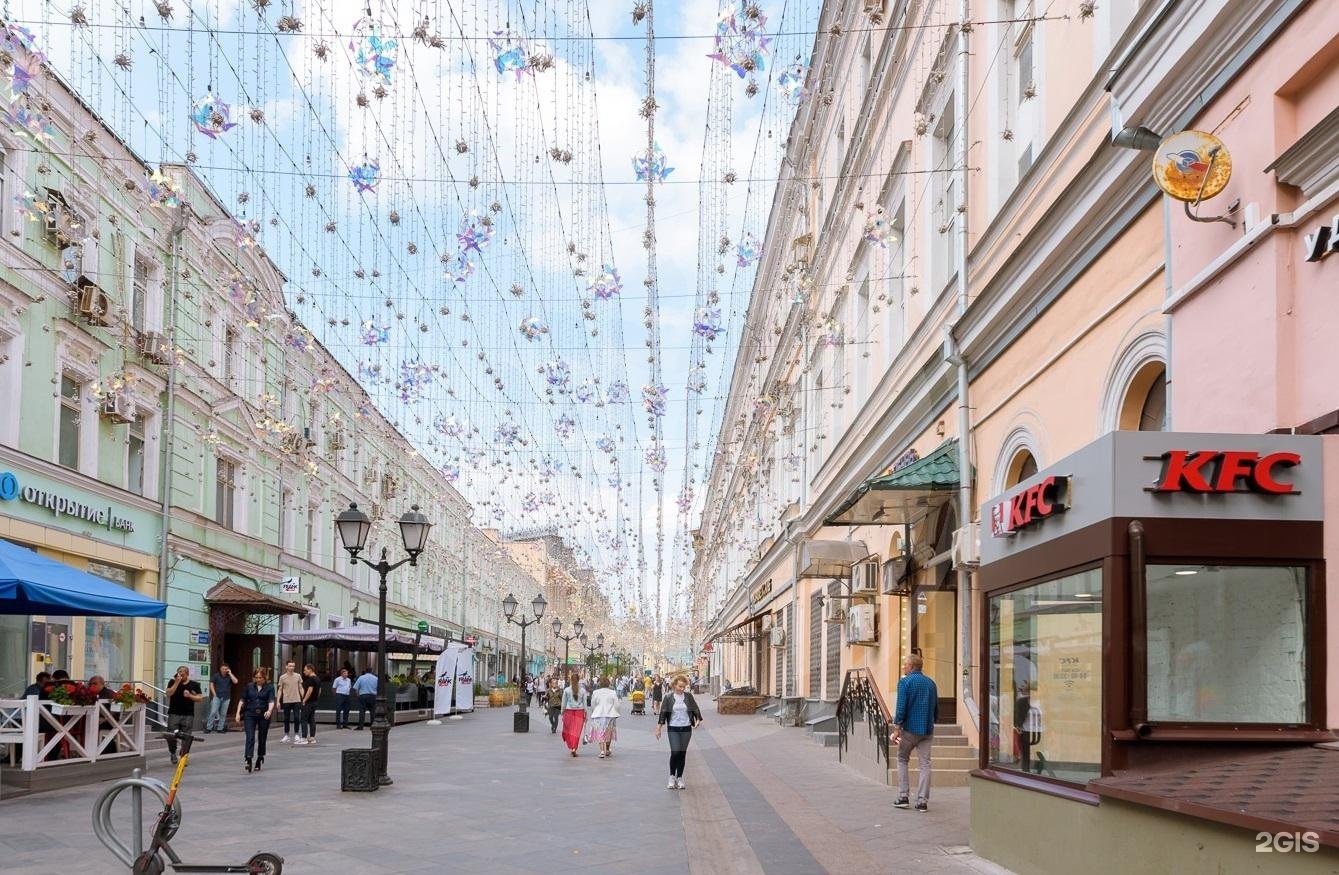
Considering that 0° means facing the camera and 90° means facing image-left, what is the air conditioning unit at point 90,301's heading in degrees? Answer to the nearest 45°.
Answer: approximately 315°

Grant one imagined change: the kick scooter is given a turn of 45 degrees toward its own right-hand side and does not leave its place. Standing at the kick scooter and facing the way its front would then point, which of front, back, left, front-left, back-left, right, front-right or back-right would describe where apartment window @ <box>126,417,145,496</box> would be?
front-right

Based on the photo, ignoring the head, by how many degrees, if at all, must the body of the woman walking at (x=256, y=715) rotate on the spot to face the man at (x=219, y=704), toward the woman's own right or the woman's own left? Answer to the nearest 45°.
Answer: approximately 180°

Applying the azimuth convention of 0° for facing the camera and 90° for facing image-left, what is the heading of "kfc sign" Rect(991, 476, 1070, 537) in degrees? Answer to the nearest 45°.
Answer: approximately 45°

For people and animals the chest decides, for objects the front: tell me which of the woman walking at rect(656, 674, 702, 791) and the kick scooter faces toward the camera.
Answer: the woman walking

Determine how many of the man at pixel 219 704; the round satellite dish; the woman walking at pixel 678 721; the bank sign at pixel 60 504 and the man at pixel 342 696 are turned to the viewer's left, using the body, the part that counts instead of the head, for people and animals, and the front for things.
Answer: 0

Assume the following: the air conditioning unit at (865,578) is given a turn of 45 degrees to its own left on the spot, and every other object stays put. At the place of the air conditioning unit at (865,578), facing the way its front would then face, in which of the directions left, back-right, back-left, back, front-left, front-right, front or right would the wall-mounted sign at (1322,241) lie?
front-left

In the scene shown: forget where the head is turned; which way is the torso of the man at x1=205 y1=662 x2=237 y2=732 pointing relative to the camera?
toward the camera

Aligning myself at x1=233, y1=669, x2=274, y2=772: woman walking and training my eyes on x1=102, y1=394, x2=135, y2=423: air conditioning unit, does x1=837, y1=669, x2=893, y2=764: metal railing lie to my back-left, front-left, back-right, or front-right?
back-right

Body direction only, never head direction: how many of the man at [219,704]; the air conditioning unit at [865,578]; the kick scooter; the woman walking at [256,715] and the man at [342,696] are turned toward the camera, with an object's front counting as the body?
3

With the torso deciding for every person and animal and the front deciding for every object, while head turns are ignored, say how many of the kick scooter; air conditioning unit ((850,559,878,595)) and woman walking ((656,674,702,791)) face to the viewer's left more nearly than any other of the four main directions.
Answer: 2

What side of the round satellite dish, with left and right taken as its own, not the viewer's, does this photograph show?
front

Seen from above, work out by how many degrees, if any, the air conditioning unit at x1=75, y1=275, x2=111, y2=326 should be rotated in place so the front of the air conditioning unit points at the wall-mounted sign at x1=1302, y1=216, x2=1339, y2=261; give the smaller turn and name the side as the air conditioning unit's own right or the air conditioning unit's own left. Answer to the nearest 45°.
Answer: approximately 45° to the air conditioning unit's own right

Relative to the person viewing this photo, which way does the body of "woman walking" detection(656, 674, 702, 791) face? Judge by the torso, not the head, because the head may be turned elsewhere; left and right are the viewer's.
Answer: facing the viewer

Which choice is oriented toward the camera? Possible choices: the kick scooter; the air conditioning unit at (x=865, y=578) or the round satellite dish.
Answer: the round satellite dish

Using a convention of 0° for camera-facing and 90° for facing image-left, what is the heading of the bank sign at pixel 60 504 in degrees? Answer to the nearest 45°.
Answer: approximately 315°
